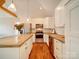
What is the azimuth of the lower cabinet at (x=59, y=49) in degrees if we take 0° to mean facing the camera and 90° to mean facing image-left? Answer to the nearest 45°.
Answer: approximately 90°
